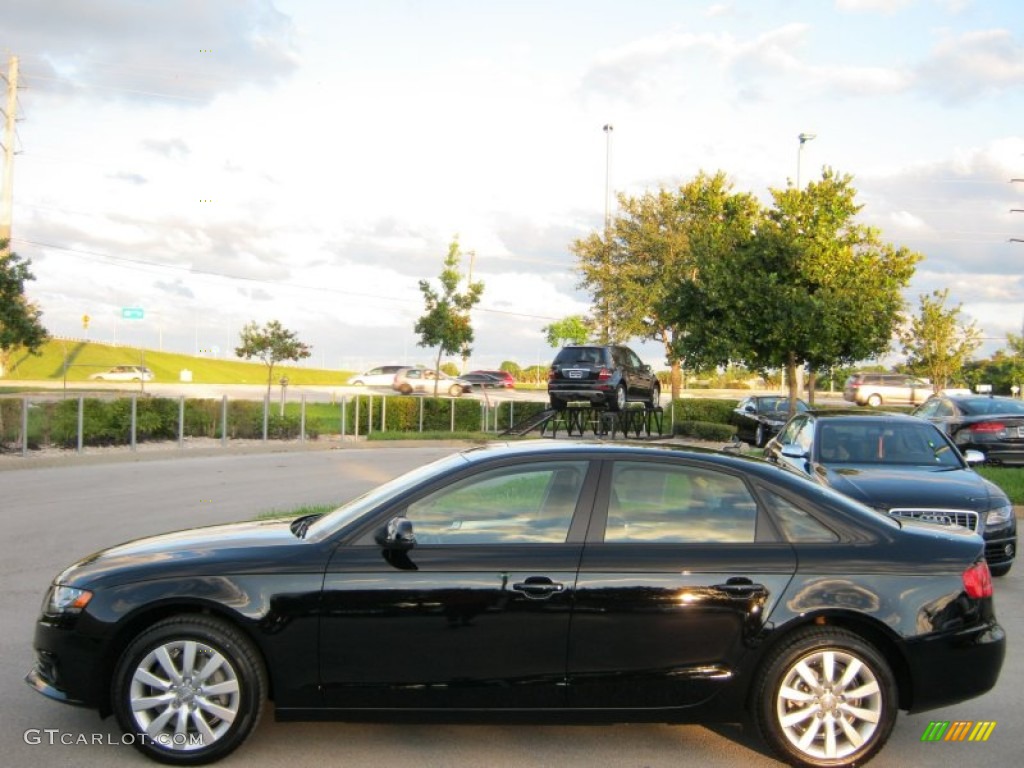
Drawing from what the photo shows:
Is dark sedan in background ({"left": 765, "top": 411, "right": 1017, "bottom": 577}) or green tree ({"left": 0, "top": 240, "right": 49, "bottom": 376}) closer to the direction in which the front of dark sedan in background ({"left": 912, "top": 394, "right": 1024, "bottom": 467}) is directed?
the green tree

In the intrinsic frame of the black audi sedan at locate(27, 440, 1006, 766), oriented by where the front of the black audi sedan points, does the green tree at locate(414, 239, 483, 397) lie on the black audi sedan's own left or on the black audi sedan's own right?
on the black audi sedan's own right

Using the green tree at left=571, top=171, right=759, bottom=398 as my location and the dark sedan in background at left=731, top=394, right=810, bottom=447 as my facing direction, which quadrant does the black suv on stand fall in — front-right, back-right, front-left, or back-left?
front-right

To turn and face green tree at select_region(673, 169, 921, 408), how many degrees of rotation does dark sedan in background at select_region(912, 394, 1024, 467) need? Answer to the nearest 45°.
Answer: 0° — it already faces it

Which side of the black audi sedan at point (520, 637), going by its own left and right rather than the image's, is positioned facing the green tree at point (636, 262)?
right

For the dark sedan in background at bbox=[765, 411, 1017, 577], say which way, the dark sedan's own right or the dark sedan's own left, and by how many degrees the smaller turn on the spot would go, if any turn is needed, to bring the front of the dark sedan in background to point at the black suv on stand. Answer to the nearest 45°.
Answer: approximately 180°

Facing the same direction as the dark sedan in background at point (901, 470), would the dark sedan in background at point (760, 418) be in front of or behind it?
behind

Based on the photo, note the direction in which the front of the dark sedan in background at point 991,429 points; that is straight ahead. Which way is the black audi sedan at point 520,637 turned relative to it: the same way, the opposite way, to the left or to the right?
to the left

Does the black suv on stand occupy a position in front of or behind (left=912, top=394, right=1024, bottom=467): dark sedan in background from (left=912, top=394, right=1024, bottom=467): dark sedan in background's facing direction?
in front

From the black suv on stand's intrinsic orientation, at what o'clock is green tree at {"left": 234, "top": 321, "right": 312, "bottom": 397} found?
The green tree is roughly at 9 o'clock from the black suv on stand.

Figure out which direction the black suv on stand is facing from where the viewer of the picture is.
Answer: facing away from the viewer and to the right of the viewer

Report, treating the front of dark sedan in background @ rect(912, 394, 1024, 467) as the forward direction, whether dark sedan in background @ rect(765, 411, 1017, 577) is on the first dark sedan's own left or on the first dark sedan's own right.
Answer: on the first dark sedan's own left

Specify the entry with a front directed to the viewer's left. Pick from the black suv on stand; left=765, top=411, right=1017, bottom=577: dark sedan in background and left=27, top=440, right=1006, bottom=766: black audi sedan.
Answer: the black audi sedan

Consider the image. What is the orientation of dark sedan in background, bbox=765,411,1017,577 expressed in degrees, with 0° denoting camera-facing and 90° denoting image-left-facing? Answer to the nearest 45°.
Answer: approximately 315°

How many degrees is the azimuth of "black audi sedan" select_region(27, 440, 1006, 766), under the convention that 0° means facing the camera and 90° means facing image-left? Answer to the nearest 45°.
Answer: approximately 90°

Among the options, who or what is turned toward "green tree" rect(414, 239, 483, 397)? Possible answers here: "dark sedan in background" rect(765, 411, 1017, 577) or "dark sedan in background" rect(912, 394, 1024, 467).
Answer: "dark sedan in background" rect(912, 394, 1024, 467)

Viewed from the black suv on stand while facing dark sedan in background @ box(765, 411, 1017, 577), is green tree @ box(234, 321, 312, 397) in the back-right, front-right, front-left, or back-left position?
back-right
